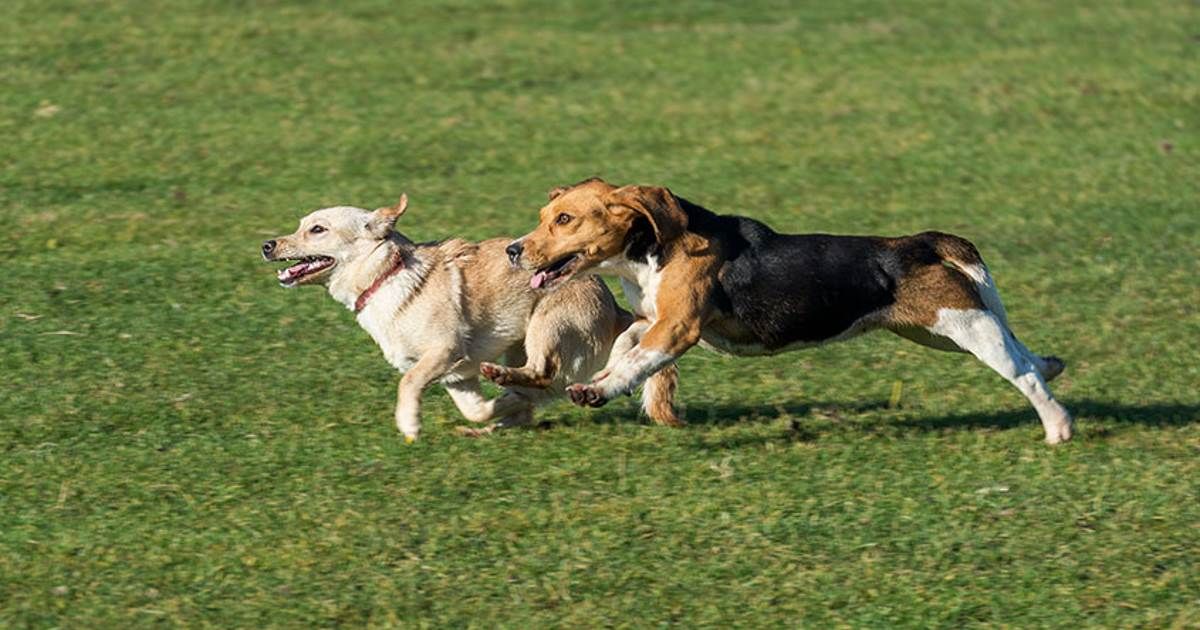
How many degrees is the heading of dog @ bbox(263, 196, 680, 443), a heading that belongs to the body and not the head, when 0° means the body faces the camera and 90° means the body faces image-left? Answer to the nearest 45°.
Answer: approximately 90°

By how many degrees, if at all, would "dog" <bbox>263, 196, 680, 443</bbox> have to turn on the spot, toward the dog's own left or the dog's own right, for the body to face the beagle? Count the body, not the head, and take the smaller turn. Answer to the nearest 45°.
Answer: approximately 180°

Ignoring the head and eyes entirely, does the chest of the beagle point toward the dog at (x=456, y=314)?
yes

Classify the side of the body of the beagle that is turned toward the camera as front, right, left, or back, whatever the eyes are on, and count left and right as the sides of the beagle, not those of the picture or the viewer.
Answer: left

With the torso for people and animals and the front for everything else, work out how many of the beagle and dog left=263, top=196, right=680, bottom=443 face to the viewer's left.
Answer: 2
